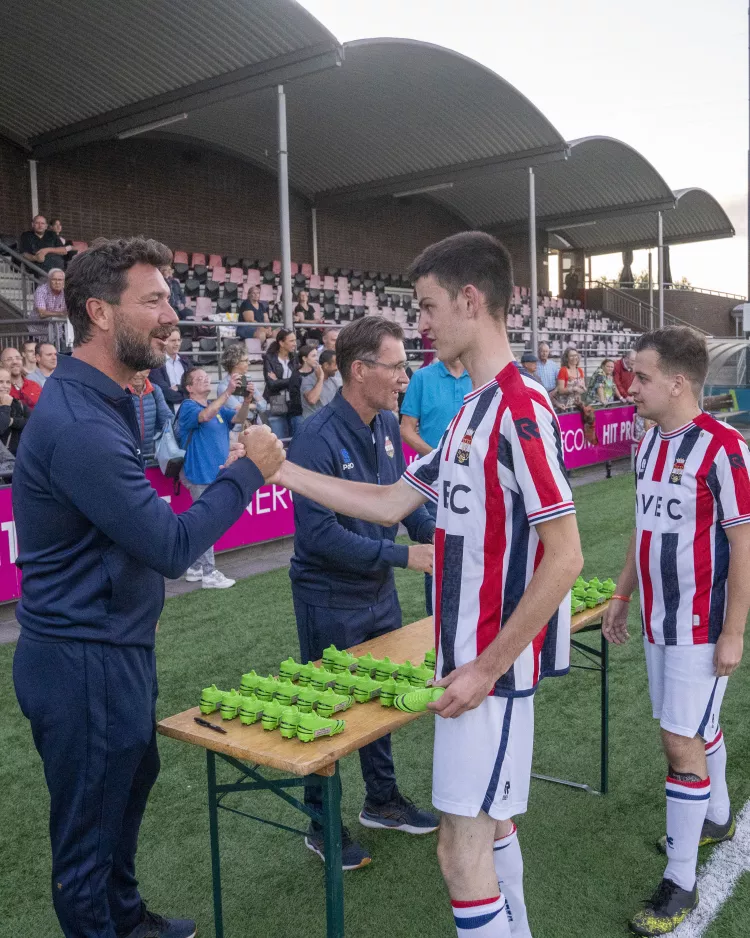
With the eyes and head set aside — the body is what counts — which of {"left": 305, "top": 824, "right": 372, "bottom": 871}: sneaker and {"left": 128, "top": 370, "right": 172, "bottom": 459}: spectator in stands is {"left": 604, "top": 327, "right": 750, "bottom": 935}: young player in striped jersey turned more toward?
the sneaker

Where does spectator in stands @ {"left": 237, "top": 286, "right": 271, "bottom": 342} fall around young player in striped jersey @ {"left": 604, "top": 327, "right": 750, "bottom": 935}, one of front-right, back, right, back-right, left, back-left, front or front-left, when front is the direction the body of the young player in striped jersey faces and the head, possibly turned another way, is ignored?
right

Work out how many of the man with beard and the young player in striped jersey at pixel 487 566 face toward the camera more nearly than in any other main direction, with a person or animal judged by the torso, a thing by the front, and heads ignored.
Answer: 0

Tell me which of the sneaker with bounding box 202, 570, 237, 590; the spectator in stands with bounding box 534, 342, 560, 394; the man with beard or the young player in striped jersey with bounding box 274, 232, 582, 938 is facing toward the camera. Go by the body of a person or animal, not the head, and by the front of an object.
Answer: the spectator in stands

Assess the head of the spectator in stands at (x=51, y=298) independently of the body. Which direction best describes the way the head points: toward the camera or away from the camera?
toward the camera

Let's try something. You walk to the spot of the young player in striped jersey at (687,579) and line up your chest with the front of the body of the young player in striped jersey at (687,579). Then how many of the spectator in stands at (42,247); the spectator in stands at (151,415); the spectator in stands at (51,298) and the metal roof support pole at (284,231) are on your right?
4

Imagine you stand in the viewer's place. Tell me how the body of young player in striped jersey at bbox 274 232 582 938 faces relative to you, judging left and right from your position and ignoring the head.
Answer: facing to the left of the viewer

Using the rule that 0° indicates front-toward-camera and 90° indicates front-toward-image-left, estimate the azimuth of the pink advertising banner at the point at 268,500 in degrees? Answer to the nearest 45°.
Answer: approximately 315°

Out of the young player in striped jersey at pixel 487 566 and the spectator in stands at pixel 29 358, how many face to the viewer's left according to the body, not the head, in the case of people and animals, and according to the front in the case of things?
1

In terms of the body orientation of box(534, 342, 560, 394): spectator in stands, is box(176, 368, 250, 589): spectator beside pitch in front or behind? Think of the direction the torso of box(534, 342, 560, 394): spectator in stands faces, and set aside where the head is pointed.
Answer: in front

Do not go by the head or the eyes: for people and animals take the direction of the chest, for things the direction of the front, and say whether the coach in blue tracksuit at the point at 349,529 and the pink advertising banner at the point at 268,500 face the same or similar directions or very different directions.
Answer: same or similar directions

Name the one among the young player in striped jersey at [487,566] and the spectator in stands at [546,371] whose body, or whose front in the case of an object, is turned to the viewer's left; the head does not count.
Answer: the young player in striped jersey

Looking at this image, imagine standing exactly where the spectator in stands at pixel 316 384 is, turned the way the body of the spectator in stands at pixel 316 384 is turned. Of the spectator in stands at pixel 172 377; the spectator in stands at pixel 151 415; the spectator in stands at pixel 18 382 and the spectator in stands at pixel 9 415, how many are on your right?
4

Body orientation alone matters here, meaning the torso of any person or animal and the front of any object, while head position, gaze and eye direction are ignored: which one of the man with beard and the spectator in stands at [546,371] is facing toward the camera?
the spectator in stands

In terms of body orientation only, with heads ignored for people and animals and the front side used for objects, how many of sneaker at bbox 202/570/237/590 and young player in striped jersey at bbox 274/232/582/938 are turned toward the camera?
0

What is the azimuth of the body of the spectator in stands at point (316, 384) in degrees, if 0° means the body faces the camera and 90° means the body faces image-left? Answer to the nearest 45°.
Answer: approximately 315°

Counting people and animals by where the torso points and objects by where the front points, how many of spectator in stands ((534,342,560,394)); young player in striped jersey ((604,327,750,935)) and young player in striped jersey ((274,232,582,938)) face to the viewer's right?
0

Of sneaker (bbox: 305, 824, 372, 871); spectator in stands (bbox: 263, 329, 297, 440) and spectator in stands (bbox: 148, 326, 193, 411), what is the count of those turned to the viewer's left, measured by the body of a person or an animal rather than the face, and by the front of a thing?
0

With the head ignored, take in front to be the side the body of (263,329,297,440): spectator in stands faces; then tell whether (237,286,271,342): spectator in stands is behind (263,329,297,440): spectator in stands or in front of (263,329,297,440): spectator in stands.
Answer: behind

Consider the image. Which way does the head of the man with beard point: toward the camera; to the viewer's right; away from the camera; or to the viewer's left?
to the viewer's right

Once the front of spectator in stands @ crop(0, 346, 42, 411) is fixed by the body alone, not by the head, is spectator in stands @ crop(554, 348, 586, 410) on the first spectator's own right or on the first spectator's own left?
on the first spectator's own left
